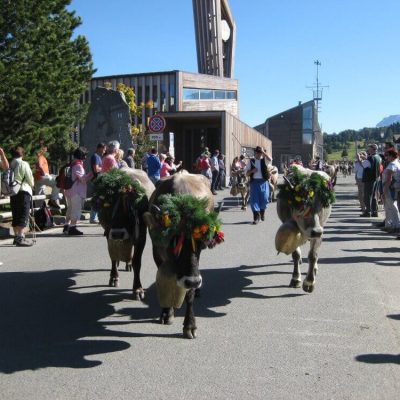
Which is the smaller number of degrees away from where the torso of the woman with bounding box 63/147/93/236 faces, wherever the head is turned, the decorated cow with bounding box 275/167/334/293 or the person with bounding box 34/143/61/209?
the decorated cow

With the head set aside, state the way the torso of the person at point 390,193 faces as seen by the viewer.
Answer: to the viewer's left

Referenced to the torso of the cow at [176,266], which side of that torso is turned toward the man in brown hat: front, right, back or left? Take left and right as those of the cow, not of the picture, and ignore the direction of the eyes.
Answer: back

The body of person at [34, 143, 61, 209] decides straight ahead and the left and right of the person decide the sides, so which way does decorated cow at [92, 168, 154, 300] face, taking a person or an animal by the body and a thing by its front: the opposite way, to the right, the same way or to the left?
to the right

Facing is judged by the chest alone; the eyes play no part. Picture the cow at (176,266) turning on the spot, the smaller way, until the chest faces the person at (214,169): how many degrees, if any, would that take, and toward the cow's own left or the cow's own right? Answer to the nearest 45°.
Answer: approximately 180°

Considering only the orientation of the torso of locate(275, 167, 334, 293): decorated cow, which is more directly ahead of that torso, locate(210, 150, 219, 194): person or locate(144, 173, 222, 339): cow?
the cow

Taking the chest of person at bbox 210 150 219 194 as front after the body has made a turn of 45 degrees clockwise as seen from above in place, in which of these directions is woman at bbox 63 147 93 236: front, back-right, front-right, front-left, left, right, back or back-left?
front-right

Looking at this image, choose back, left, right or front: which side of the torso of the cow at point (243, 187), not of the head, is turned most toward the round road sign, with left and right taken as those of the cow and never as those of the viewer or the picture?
right
